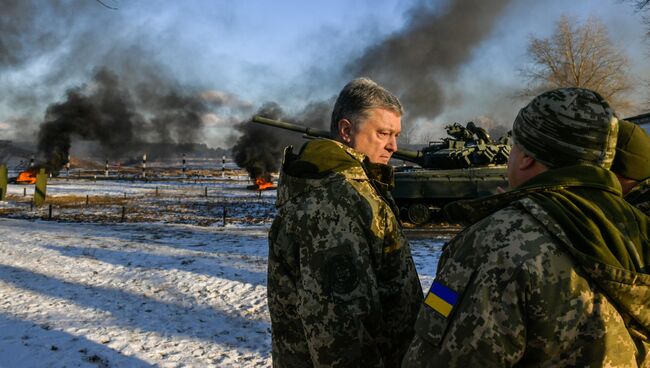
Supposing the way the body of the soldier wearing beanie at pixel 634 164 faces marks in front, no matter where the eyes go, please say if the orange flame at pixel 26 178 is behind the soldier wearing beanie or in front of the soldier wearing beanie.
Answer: in front

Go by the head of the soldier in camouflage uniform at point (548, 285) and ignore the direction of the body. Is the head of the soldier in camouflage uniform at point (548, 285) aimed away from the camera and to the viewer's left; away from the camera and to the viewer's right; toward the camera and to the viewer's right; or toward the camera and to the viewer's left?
away from the camera and to the viewer's left

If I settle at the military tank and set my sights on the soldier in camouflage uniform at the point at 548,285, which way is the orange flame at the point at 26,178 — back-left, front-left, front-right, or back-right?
back-right

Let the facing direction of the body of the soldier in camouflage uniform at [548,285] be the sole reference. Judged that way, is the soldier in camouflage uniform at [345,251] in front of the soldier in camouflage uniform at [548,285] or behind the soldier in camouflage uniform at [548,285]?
in front

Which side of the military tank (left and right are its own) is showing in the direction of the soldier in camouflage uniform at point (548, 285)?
left

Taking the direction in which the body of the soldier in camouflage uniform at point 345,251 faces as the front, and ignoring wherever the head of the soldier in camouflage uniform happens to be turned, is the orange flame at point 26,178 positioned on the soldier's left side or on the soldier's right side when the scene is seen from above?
on the soldier's left side

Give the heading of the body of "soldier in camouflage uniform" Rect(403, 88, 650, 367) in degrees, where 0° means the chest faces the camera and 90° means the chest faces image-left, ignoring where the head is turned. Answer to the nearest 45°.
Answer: approximately 135°

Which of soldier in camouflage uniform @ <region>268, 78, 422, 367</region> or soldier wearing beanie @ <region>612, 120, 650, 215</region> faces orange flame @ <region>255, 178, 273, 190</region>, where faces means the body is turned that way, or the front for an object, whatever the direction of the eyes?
the soldier wearing beanie

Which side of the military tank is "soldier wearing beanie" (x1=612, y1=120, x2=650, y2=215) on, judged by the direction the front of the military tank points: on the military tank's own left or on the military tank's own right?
on the military tank's own left

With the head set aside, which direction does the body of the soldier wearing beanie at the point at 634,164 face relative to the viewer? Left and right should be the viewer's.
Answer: facing away from the viewer and to the left of the viewer

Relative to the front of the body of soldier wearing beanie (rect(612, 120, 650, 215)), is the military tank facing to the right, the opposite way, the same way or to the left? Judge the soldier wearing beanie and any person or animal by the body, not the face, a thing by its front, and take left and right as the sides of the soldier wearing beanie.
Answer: the same way
